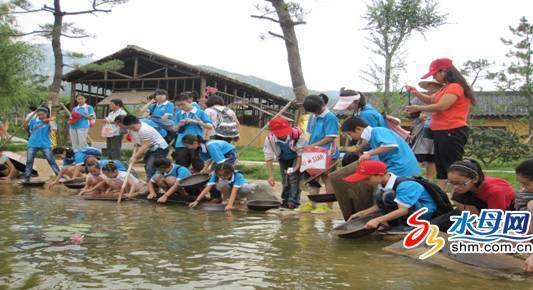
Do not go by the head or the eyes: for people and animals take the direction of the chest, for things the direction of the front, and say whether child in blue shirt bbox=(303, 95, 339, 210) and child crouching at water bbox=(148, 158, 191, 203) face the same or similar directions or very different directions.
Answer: same or similar directions

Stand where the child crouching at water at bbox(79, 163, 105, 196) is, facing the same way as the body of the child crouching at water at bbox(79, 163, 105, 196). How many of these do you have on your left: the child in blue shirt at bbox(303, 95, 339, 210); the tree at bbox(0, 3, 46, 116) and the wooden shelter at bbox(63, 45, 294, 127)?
1

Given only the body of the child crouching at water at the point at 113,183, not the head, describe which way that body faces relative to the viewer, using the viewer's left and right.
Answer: facing the viewer and to the left of the viewer

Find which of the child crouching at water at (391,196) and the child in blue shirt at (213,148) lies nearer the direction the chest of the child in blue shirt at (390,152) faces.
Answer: the child in blue shirt

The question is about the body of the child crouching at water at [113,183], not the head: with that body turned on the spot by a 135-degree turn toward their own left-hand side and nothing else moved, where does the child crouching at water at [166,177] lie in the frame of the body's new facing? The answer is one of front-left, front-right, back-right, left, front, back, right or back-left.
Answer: front-right

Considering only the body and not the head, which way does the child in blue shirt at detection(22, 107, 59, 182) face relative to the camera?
toward the camera

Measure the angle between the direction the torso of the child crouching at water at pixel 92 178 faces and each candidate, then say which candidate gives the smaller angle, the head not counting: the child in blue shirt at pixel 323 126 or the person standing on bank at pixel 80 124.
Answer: the child in blue shirt

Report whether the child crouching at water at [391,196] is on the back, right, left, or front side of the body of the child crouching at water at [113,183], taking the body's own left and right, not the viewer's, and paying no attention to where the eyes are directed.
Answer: left

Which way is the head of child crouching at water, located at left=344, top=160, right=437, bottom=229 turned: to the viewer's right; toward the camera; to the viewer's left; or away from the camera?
to the viewer's left

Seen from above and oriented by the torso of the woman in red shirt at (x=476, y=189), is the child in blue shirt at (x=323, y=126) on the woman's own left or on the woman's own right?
on the woman's own right

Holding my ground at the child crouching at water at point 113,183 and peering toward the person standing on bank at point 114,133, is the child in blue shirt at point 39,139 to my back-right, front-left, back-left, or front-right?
front-left

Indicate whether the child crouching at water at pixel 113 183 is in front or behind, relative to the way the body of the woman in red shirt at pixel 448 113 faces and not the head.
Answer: in front

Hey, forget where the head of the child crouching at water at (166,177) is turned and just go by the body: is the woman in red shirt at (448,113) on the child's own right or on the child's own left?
on the child's own left

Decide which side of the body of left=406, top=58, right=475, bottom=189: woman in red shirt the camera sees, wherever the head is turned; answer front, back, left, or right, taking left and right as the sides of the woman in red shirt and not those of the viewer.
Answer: left

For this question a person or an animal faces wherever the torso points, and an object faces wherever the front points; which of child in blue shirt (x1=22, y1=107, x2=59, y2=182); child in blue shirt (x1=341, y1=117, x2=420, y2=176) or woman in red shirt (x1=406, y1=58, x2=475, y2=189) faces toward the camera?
child in blue shirt (x1=22, y1=107, x2=59, y2=182)
